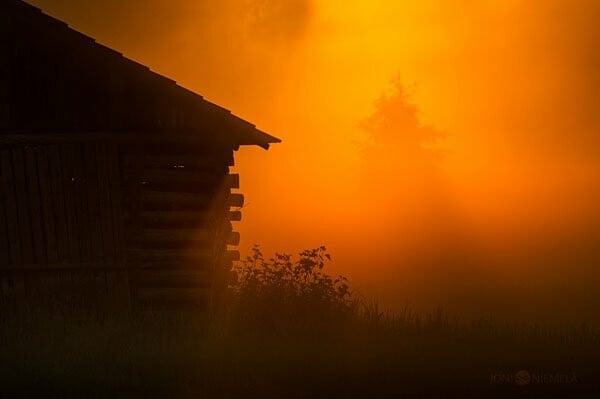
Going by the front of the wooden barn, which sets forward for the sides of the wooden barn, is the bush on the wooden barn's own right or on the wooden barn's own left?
on the wooden barn's own left

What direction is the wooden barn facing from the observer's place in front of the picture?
facing the viewer
